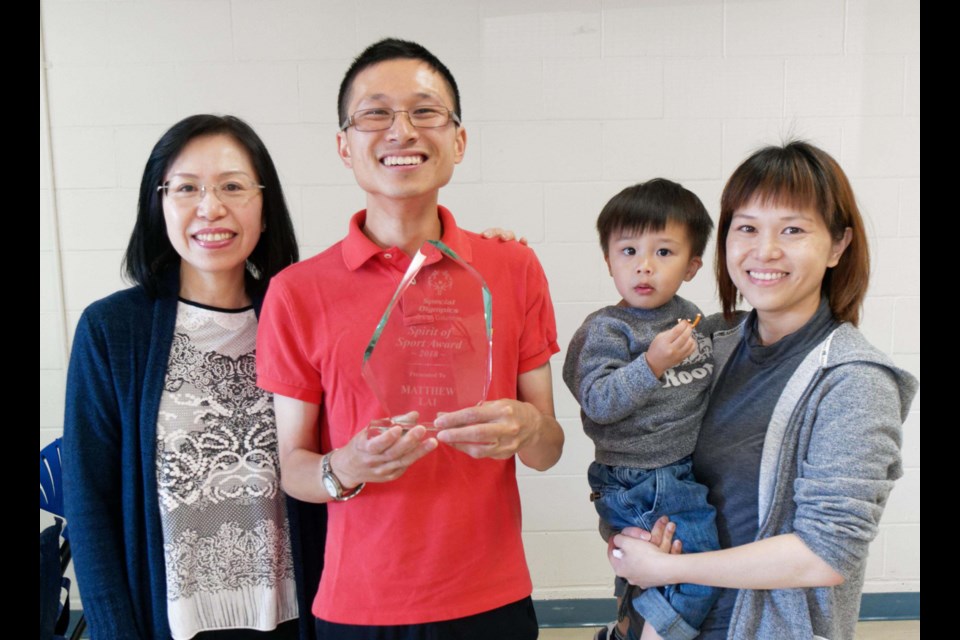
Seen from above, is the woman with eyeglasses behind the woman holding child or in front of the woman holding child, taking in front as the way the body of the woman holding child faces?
in front

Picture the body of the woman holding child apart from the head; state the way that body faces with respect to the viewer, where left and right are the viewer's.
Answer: facing the viewer and to the left of the viewer

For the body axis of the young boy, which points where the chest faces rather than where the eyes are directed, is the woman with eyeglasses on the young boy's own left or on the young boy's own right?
on the young boy's own right

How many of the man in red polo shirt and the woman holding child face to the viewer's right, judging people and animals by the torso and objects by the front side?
0

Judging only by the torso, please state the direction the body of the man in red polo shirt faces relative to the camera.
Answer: toward the camera

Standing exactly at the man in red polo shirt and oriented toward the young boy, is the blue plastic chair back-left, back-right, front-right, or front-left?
back-left

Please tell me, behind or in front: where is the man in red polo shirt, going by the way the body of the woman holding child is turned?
in front
